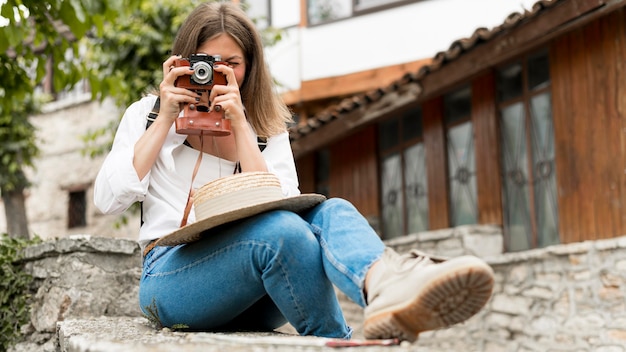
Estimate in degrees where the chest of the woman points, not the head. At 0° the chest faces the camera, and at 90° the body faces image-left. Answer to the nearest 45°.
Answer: approximately 315°

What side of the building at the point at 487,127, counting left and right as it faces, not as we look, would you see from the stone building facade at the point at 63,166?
right

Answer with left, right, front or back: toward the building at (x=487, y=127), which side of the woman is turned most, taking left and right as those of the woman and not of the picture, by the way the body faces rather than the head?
left

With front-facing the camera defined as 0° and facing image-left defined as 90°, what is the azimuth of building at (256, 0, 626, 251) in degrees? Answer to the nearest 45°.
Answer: approximately 45°

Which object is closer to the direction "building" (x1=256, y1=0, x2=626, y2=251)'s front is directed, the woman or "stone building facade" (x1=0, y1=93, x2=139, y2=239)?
the woman

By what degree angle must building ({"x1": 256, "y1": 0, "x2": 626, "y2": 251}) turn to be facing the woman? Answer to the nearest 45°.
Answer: approximately 45° to its left
